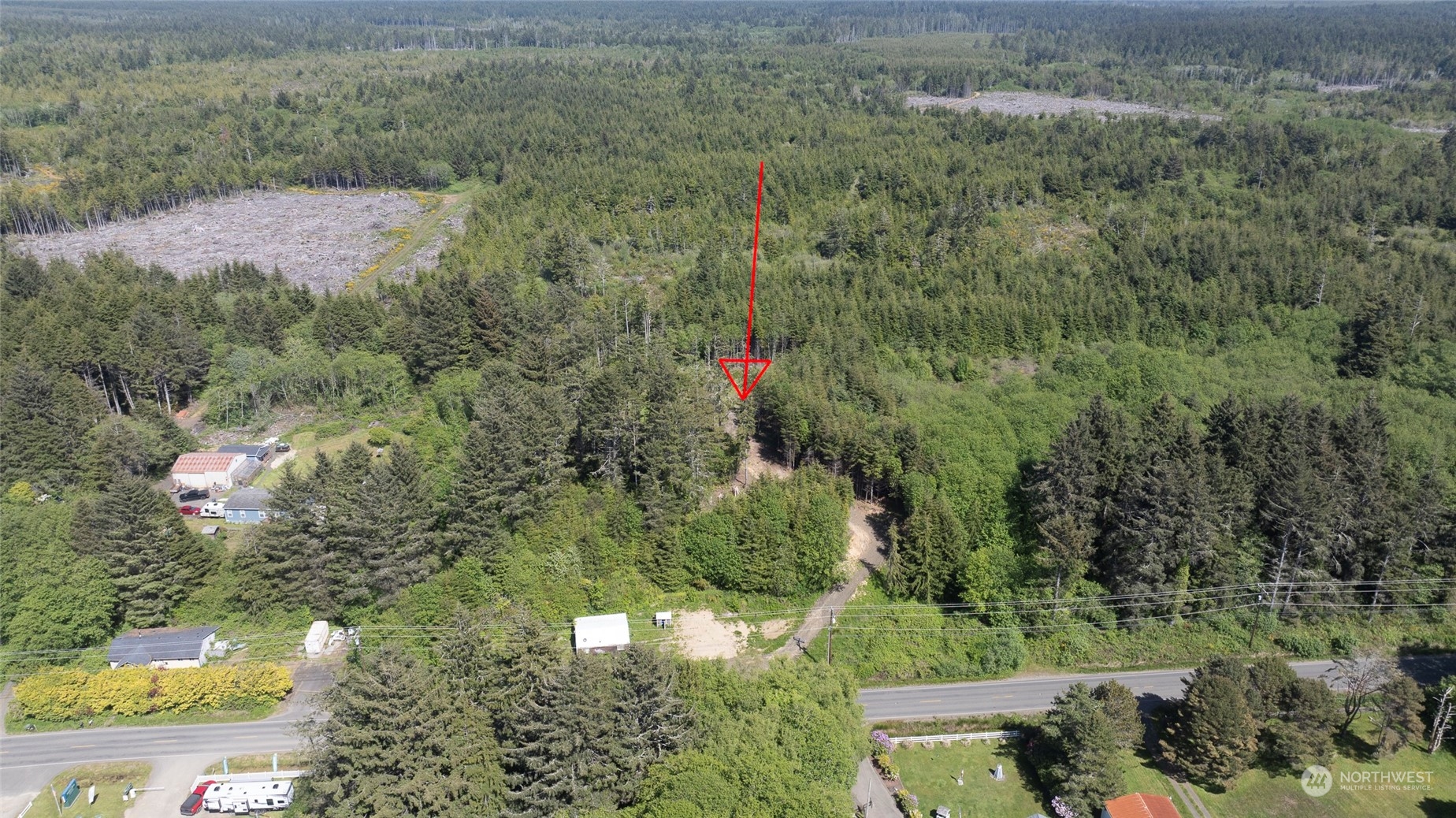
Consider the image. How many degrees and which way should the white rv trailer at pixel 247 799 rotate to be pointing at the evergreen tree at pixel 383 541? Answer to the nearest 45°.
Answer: approximately 135° to its right

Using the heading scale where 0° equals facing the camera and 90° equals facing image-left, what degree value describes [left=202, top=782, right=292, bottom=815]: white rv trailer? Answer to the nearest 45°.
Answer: approximately 90°

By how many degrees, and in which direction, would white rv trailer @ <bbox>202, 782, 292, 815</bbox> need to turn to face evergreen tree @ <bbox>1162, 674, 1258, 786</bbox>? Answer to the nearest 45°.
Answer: approximately 135° to its left

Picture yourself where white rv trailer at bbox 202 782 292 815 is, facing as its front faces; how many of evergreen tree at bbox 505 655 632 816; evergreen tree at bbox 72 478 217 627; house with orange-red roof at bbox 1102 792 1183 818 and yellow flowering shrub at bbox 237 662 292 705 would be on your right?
2

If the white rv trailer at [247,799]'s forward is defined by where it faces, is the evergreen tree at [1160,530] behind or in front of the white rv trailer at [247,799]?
behind

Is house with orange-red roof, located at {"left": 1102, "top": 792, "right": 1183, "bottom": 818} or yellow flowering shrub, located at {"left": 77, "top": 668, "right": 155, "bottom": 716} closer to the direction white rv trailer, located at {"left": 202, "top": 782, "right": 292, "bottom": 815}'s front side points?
the yellow flowering shrub

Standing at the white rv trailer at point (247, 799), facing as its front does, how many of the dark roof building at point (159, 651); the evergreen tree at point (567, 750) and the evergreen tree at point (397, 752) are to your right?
1

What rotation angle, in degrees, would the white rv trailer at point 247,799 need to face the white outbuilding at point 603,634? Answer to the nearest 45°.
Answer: approximately 180°

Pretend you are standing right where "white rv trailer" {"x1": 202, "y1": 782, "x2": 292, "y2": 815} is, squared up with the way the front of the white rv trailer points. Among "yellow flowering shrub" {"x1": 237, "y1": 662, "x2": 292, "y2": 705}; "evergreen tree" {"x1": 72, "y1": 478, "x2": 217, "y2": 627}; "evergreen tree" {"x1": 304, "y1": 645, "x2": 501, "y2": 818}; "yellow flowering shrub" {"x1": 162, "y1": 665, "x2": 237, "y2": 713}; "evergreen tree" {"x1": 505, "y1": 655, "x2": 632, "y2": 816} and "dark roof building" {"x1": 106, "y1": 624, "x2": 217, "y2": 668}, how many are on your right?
4

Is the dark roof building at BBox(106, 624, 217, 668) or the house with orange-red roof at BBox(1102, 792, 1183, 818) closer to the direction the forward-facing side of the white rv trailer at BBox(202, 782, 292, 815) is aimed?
the dark roof building

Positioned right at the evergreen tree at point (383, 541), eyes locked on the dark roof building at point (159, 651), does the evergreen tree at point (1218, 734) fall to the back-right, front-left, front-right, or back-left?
back-left

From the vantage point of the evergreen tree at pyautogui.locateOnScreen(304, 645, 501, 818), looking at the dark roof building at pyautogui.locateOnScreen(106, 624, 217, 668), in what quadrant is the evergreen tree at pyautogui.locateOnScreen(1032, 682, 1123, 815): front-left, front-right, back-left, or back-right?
back-right
